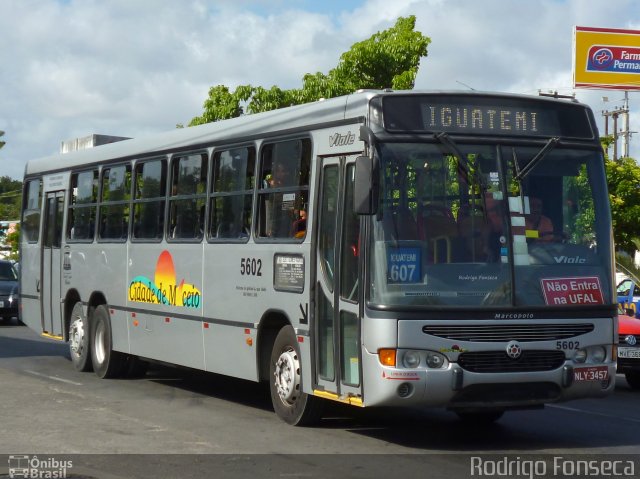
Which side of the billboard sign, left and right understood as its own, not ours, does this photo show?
front

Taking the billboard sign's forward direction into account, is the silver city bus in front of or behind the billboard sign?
in front

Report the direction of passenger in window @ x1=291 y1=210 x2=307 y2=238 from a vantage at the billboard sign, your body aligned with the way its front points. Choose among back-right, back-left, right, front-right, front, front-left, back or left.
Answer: front

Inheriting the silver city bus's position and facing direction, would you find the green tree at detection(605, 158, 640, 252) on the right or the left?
on its left

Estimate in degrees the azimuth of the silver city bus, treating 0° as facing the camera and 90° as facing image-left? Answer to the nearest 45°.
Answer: approximately 315°

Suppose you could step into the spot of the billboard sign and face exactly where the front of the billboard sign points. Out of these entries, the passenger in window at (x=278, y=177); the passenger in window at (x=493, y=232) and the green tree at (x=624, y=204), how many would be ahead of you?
3

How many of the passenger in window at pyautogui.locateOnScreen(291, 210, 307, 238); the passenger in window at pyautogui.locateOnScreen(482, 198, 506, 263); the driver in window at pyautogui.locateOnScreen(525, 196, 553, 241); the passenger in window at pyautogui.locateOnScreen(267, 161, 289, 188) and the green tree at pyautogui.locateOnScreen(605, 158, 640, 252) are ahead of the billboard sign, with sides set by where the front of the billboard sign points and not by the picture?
5

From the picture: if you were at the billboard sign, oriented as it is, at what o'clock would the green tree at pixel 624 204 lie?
The green tree is roughly at 12 o'clock from the billboard sign.

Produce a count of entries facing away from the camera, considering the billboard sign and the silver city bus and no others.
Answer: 0
